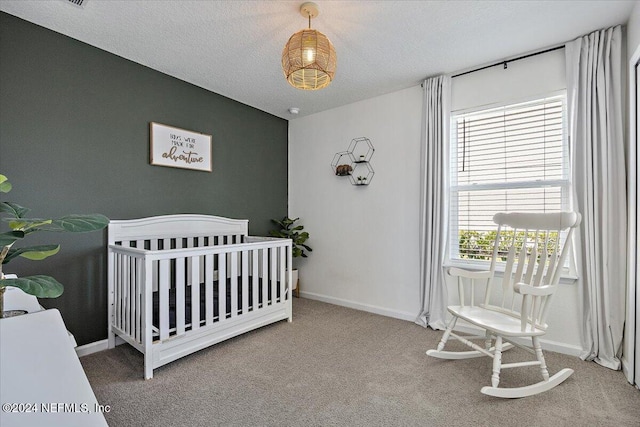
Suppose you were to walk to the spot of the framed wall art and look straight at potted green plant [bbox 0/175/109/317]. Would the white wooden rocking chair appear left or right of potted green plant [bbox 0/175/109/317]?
left

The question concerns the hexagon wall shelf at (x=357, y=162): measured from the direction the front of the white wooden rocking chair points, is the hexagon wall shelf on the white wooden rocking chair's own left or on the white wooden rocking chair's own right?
on the white wooden rocking chair's own right

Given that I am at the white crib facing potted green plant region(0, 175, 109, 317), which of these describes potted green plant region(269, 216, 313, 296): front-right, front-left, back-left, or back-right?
back-left

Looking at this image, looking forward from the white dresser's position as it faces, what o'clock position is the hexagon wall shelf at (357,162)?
The hexagon wall shelf is roughly at 11 o'clock from the white dresser.

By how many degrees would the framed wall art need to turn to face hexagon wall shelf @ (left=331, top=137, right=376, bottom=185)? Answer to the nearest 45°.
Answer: approximately 45° to its left

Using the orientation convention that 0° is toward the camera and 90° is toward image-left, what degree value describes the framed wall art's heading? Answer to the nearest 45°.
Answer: approximately 315°

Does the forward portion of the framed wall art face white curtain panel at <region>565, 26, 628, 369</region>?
yes

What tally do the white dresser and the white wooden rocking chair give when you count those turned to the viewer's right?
1

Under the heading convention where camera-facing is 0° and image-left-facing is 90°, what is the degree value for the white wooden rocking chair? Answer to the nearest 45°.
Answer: approximately 45°

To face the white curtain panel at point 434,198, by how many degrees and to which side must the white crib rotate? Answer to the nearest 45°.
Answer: approximately 45° to its left

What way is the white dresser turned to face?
to the viewer's right

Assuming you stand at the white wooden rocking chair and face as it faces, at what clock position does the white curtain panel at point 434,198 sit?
The white curtain panel is roughly at 3 o'clock from the white wooden rocking chair.
